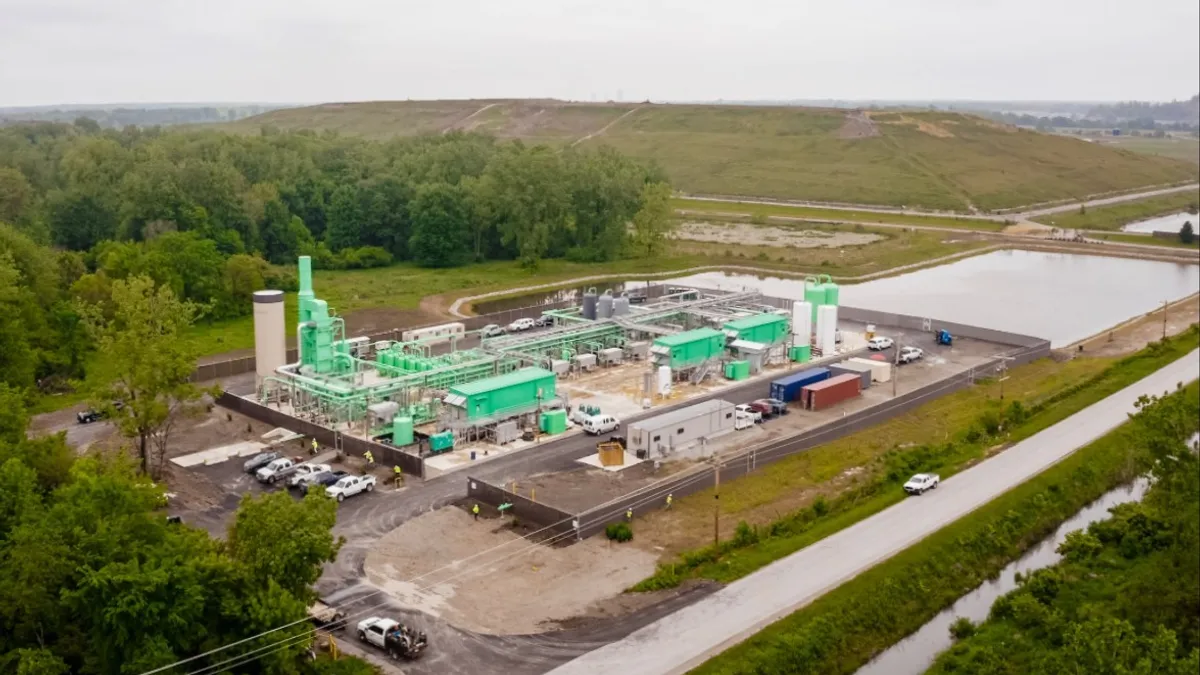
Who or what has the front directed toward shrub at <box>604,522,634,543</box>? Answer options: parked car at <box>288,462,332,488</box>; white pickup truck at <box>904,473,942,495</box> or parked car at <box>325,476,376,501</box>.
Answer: the white pickup truck

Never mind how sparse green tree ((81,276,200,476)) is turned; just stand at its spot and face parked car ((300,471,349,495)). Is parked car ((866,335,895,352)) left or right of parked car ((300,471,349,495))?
left

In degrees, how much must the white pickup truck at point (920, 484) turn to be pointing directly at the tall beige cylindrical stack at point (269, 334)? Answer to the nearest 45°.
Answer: approximately 45° to its right

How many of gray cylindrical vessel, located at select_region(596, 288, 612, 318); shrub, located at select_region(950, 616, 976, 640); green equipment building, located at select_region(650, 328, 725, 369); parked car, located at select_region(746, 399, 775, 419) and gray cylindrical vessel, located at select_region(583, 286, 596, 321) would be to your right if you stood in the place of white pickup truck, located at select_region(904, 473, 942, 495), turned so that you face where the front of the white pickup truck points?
4

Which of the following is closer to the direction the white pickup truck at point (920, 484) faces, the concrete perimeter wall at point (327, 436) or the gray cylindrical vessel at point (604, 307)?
the concrete perimeter wall
